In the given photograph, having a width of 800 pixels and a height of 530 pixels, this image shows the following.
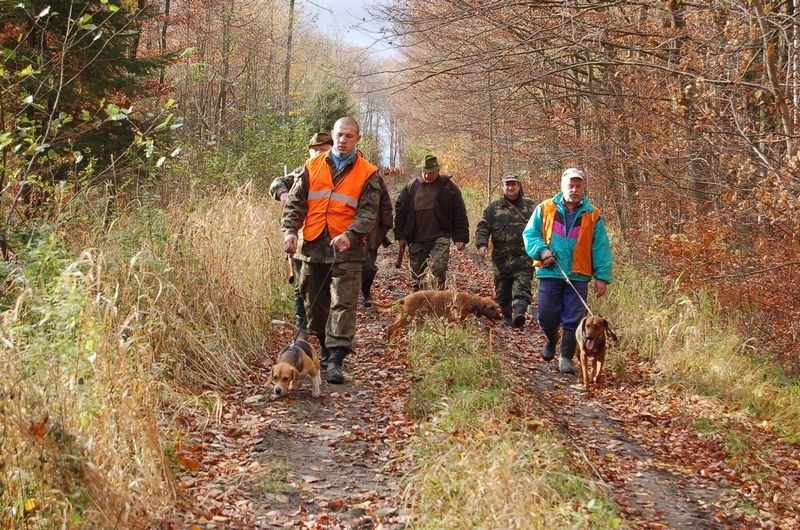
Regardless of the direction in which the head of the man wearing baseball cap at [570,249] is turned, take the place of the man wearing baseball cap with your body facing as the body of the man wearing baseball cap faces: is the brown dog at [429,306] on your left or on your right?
on your right

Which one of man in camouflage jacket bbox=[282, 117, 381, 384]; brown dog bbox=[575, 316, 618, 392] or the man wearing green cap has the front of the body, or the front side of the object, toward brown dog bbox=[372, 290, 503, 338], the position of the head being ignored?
the man wearing green cap

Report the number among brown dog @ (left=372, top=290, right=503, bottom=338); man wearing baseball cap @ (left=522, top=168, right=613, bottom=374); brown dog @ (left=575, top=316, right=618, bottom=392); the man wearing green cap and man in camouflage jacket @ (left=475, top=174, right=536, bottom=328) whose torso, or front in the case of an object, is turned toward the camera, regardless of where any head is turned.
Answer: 4

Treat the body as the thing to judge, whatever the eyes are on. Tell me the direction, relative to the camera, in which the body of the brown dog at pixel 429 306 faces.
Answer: to the viewer's right

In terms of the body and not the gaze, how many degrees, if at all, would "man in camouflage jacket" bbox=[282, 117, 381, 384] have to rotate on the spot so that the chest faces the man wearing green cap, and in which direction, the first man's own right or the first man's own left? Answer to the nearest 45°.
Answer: approximately 180°

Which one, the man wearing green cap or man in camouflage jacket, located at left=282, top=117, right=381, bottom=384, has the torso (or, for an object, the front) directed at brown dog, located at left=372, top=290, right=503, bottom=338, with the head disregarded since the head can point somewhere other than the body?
the man wearing green cap

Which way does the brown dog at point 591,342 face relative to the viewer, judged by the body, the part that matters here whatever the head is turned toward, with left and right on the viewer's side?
facing the viewer

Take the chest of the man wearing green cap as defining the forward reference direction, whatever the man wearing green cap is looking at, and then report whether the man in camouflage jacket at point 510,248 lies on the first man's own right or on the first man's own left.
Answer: on the first man's own left

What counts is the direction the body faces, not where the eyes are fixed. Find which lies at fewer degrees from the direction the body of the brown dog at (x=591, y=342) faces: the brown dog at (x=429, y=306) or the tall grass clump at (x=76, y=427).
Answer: the tall grass clump

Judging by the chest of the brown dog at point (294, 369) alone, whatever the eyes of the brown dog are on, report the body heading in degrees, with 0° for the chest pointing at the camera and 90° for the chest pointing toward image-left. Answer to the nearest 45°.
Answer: approximately 45°

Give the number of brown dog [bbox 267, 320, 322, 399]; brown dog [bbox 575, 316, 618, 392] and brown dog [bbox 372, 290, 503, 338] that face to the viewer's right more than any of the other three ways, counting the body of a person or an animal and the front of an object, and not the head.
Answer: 1

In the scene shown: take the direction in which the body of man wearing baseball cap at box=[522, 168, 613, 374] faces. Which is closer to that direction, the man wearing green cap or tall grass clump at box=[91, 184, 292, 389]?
the tall grass clump

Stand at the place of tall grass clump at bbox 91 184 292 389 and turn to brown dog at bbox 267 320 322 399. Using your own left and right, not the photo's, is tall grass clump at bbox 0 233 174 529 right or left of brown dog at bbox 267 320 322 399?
right

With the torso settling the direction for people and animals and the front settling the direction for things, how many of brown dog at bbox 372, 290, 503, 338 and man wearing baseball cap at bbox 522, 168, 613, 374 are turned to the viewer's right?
1

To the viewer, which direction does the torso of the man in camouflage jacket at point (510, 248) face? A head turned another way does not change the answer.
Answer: toward the camera

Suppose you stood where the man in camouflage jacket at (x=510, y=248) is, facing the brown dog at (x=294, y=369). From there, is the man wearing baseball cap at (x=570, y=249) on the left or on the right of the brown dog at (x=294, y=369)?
left

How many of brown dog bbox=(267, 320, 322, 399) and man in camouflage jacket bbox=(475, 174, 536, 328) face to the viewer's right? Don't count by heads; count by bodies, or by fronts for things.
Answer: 0

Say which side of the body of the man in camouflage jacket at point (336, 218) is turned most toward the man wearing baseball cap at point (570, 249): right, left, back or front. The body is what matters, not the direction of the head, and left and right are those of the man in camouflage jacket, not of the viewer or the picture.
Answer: left
